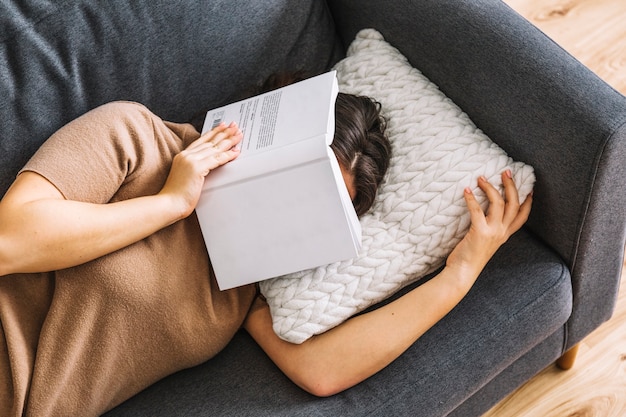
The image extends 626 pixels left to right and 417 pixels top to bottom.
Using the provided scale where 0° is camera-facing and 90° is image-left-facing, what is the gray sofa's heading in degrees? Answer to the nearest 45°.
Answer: approximately 315°
